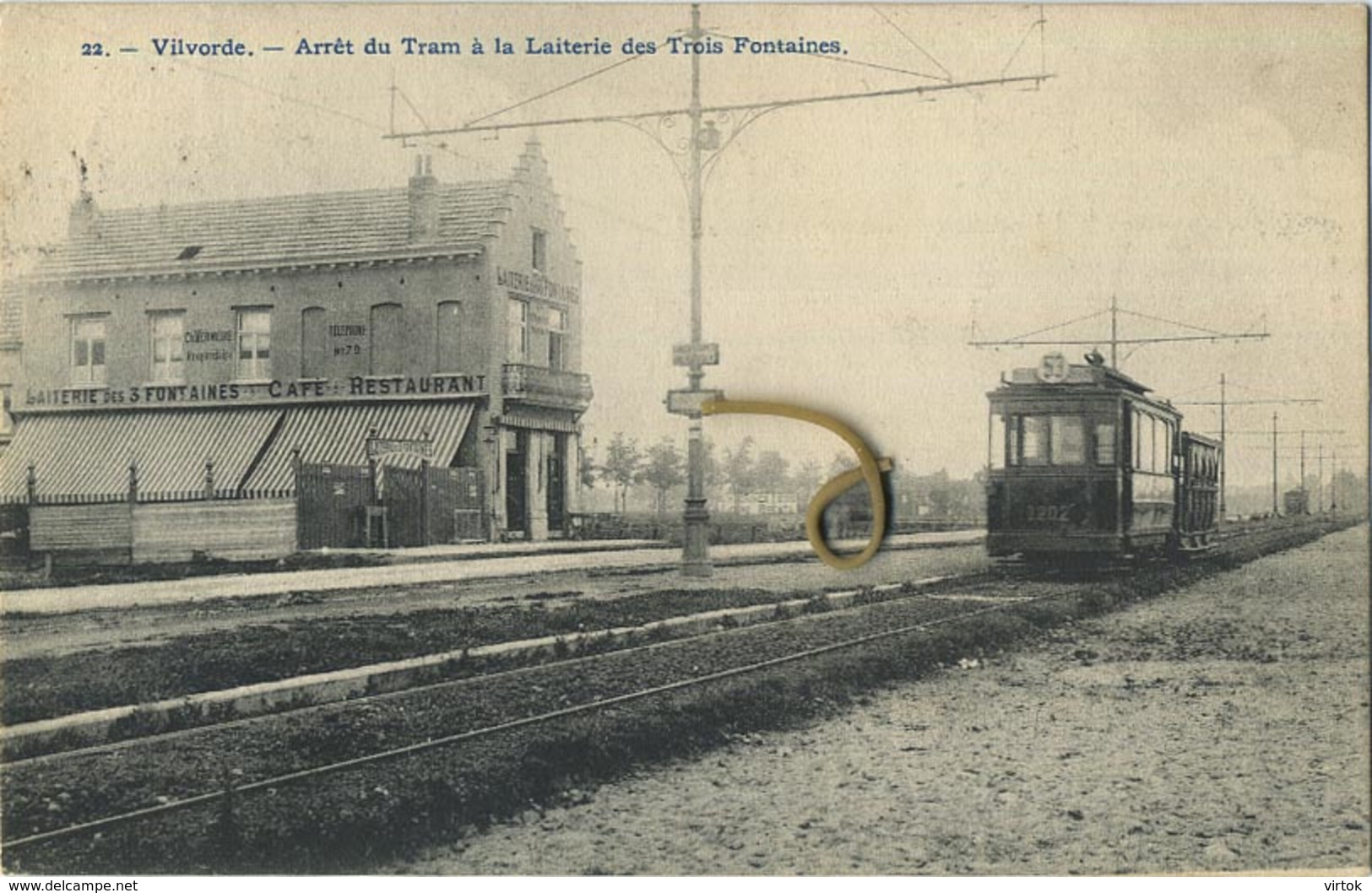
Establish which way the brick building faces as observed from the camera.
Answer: facing the viewer

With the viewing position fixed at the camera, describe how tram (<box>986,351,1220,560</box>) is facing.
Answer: facing the viewer and to the left of the viewer

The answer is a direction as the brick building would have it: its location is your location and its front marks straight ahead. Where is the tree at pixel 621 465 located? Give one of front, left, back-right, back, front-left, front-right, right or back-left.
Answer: left

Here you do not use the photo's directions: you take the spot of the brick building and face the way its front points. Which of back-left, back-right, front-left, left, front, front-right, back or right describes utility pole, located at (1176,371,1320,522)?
left

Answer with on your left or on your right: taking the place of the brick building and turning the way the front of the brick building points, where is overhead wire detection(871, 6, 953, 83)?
on your left

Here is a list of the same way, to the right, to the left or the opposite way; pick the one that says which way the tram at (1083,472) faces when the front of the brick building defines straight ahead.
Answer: to the right
